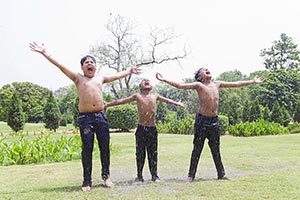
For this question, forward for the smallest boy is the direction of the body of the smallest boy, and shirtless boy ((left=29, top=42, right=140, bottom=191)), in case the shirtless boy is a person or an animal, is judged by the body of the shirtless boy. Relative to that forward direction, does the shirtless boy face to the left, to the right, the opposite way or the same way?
the same way

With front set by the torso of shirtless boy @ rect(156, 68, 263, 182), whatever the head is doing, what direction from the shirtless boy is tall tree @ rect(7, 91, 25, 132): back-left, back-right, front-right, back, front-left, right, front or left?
back

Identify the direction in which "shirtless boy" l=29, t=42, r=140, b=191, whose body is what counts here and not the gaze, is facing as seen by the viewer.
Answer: toward the camera

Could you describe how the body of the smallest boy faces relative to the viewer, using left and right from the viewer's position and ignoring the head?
facing the viewer

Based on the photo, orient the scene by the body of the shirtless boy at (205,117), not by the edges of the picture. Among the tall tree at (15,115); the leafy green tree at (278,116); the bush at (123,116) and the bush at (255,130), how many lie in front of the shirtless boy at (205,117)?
0

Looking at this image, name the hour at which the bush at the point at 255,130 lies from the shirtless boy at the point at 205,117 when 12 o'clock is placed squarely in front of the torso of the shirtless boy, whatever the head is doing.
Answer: The bush is roughly at 8 o'clock from the shirtless boy.

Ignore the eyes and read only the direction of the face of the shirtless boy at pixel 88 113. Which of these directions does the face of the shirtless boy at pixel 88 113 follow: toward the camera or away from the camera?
toward the camera

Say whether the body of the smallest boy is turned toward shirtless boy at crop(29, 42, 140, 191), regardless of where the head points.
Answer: no

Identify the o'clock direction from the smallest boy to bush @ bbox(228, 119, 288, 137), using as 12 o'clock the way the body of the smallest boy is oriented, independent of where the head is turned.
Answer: The bush is roughly at 7 o'clock from the smallest boy.

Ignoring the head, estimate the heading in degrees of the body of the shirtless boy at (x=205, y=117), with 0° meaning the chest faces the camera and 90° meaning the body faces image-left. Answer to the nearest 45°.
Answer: approximately 315°

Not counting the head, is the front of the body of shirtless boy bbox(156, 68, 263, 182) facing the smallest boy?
no

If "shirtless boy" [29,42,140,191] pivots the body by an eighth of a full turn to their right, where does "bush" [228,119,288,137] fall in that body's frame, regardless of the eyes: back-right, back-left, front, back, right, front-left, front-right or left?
back

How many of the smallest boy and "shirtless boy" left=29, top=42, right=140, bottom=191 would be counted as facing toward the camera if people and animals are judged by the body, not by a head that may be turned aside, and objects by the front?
2

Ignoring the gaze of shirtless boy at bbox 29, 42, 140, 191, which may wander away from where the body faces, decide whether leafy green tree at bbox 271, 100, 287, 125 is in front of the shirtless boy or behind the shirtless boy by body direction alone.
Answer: behind
